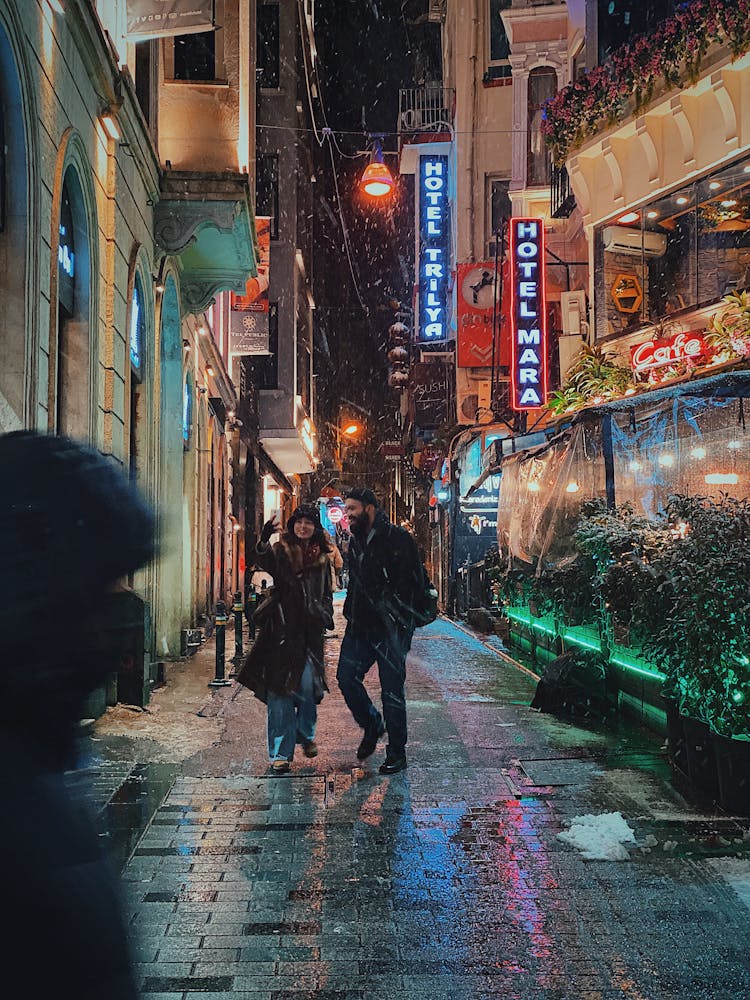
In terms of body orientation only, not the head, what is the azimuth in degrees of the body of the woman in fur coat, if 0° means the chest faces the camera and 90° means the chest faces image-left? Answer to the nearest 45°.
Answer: approximately 0°

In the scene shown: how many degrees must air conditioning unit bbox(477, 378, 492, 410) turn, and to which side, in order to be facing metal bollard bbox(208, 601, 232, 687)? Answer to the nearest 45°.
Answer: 0° — it already faces it

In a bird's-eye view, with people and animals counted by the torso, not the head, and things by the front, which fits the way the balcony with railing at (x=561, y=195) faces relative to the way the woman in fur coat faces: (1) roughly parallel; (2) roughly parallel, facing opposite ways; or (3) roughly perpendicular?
roughly perpendicular

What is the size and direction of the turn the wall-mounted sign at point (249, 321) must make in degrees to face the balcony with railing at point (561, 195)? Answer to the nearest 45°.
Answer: approximately 45° to its left

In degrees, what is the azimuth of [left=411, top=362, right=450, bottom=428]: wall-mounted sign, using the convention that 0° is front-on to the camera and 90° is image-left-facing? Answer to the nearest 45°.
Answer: approximately 0°

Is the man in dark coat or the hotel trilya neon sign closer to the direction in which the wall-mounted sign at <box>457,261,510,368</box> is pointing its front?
the man in dark coat

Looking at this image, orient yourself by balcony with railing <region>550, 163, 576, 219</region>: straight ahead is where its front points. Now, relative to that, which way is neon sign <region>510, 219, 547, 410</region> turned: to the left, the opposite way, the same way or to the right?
to the left

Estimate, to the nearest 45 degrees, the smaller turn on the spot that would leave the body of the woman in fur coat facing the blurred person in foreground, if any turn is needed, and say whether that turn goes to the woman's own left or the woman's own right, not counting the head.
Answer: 0° — they already face them

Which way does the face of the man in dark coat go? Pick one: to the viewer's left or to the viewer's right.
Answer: to the viewer's left
